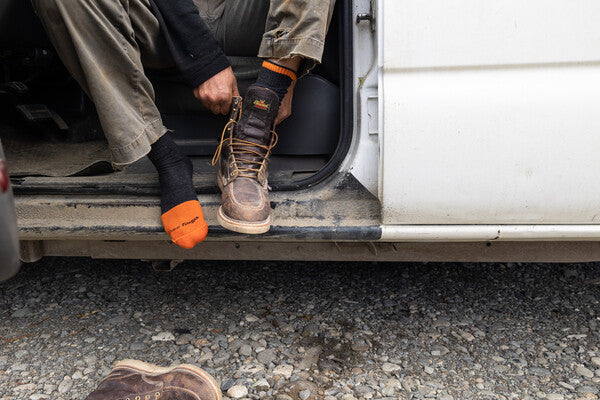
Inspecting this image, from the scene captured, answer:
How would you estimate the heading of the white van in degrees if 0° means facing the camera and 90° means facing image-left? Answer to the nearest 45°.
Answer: approximately 90°
